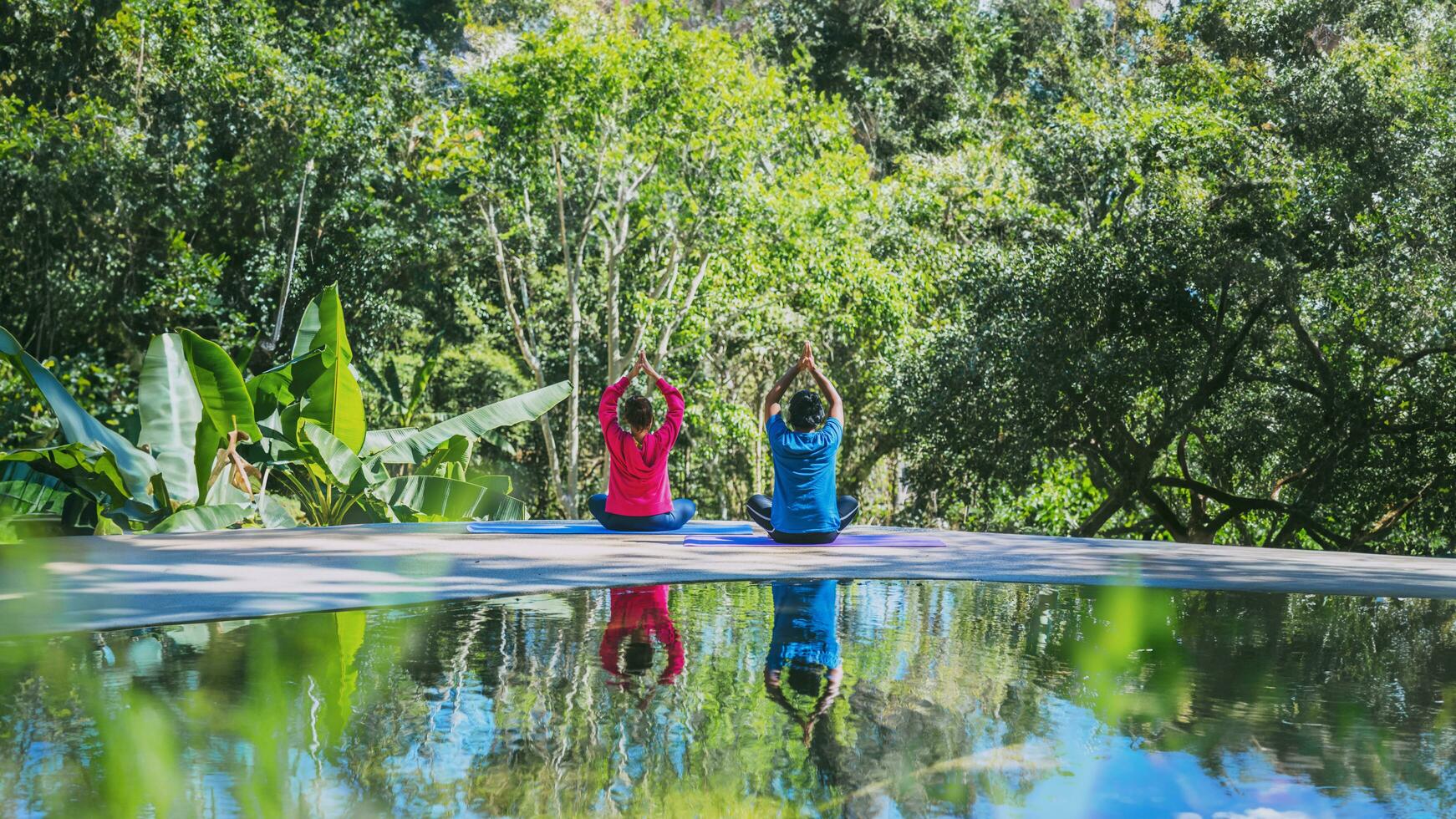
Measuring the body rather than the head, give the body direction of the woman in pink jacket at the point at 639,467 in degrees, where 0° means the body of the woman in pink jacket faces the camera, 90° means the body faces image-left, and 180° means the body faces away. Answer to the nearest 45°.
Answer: approximately 180°

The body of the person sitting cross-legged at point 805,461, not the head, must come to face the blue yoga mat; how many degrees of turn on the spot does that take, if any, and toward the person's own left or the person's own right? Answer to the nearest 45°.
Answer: approximately 45° to the person's own left

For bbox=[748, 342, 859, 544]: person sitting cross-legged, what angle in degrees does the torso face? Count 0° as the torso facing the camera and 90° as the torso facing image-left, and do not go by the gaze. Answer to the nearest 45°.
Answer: approximately 180°

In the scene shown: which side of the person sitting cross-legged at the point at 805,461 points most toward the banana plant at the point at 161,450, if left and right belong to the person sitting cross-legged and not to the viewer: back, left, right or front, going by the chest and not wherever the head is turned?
left

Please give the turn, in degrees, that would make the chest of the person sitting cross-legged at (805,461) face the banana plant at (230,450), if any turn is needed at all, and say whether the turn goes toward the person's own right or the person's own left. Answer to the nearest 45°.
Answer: approximately 90° to the person's own left

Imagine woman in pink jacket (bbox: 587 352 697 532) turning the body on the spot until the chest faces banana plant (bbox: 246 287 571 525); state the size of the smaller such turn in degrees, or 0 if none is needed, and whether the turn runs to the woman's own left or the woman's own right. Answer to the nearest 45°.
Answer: approximately 45° to the woman's own left

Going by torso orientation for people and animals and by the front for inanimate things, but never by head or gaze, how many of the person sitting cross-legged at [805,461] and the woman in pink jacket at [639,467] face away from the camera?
2

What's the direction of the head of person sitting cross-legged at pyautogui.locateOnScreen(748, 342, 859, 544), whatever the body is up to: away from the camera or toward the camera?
away from the camera

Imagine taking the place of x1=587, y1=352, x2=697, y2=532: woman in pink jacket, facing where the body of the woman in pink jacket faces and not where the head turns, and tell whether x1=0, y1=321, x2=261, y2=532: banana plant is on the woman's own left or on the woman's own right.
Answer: on the woman's own left

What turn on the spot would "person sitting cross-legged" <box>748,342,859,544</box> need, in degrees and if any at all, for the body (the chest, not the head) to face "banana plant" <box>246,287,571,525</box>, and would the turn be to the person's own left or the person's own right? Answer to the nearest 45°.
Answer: approximately 45° to the person's own left
